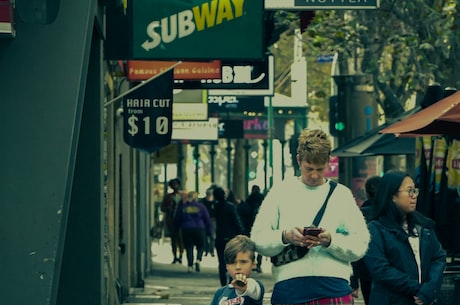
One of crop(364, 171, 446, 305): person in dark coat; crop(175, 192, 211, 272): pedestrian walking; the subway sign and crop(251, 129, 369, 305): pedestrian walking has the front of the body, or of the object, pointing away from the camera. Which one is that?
crop(175, 192, 211, 272): pedestrian walking

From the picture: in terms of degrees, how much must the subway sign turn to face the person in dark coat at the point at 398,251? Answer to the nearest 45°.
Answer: approximately 45° to its left

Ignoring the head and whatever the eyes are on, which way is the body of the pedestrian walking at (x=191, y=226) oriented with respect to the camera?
away from the camera

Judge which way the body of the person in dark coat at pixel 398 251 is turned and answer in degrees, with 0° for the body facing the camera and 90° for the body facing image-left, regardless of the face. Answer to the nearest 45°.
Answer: approximately 315°

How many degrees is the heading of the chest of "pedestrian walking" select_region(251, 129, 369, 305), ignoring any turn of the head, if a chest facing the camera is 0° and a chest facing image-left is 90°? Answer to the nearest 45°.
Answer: approximately 0°

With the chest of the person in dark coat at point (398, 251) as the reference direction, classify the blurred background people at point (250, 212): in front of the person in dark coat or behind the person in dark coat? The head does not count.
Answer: behind

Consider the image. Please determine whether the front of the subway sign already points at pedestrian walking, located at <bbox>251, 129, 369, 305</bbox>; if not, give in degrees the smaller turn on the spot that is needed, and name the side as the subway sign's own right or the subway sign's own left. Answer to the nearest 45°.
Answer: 0° — it already faces them

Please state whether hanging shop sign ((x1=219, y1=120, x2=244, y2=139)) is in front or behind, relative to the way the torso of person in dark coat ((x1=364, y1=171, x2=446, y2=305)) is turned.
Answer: behind

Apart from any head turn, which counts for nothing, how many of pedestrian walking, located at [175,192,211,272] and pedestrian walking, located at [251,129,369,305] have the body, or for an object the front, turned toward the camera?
1

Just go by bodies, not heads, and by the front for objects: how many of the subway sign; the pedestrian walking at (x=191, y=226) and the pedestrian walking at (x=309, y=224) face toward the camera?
2

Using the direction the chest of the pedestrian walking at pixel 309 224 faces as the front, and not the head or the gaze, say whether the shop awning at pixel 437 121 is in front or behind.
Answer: behind
